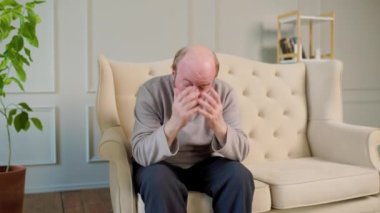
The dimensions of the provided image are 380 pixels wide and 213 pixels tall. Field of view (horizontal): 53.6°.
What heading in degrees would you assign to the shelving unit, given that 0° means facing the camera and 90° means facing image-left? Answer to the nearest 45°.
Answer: approximately 315°

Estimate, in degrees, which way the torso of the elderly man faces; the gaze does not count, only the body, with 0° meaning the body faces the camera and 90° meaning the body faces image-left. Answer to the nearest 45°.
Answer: approximately 0°

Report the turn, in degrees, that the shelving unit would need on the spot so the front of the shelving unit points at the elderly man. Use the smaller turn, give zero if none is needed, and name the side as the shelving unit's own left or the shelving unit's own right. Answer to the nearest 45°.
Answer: approximately 45° to the shelving unit's own right

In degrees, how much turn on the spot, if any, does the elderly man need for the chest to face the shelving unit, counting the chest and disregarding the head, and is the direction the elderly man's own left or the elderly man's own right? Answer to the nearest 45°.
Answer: approximately 135° to the elderly man's own left

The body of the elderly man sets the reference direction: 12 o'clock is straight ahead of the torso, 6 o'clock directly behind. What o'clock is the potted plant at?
The potted plant is roughly at 4 o'clock from the elderly man.

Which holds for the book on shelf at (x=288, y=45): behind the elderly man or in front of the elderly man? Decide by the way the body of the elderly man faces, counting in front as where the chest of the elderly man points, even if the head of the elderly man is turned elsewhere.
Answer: behind
